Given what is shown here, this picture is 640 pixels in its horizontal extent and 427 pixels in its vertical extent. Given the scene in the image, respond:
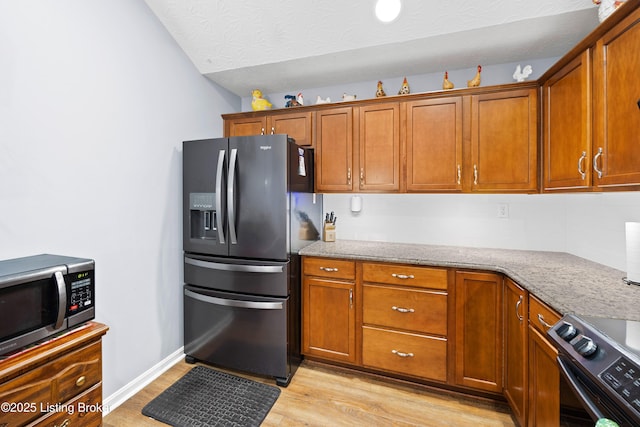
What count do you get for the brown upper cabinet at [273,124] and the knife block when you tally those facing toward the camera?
2

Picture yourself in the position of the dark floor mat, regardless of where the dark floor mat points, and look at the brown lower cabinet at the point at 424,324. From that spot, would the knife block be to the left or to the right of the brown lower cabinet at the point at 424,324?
left

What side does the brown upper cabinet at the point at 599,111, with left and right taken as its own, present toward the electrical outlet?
right

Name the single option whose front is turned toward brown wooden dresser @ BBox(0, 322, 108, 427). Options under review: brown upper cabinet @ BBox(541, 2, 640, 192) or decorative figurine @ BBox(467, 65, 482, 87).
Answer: the brown upper cabinet

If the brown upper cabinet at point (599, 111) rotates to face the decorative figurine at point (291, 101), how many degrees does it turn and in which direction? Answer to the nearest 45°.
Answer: approximately 45° to its right

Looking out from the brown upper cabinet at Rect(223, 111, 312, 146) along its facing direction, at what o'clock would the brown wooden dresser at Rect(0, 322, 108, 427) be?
The brown wooden dresser is roughly at 1 o'clock from the brown upper cabinet.

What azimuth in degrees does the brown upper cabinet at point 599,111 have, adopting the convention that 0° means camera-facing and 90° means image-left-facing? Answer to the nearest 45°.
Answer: approximately 45°

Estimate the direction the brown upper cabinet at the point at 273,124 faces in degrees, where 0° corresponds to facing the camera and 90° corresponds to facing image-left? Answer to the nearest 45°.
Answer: approximately 0°
